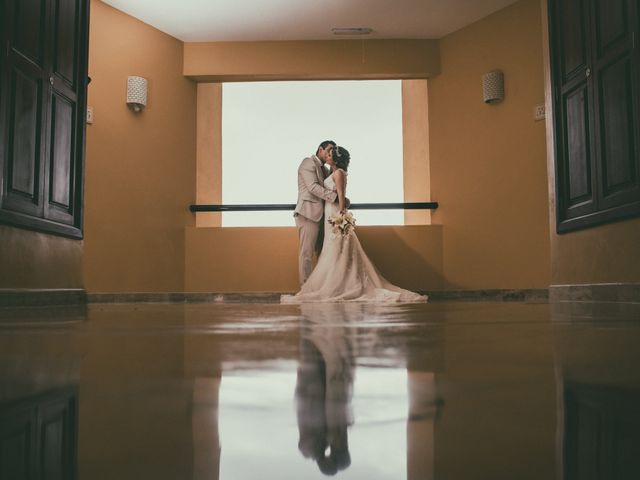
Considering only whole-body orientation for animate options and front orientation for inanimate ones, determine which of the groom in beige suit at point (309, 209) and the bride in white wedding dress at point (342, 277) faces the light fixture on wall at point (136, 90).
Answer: the bride in white wedding dress

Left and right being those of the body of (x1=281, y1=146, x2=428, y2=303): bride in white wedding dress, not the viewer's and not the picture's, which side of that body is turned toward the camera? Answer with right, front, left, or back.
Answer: left

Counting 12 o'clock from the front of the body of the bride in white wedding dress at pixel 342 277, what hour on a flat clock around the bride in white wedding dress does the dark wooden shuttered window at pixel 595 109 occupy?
The dark wooden shuttered window is roughly at 8 o'clock from the bride in white wedding dress.

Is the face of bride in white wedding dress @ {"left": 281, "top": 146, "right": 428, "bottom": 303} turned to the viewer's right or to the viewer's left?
to the viewer's left

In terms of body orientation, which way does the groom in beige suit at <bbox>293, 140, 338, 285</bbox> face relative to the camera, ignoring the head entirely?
to the viewer's right

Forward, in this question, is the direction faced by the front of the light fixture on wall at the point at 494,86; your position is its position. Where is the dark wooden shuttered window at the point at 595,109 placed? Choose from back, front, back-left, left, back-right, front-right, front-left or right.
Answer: front-left

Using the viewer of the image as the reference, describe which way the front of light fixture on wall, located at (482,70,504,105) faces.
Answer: facing the viewer and to the left of the viewer

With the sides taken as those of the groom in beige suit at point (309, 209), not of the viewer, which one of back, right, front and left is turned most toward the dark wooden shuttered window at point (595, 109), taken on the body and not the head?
right

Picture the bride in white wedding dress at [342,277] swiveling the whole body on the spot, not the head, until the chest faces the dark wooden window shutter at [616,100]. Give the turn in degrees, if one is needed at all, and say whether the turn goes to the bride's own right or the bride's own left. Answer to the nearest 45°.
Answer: approximately 135° to the bride's own left

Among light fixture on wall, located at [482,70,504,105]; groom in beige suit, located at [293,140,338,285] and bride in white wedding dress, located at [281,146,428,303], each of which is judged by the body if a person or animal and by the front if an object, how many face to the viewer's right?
1

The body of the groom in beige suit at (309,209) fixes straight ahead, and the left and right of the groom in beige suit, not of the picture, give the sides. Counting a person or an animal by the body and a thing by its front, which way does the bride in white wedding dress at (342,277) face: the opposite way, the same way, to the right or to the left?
the opposite way

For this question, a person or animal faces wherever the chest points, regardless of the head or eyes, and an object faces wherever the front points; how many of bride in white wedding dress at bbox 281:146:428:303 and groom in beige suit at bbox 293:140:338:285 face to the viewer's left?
1

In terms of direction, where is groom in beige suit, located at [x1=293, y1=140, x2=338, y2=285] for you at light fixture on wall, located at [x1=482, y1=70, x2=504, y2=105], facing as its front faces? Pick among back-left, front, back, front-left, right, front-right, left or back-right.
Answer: front-right

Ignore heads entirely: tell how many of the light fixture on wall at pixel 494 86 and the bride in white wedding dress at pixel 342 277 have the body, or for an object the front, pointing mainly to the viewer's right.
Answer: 0
